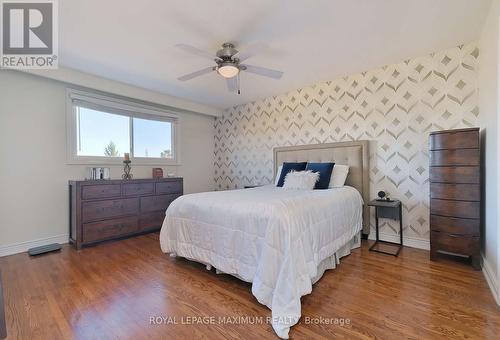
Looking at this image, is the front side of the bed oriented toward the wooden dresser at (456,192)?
no

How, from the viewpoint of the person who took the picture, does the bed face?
facing the viewer and to the left of the viewer

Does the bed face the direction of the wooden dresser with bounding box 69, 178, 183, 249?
no

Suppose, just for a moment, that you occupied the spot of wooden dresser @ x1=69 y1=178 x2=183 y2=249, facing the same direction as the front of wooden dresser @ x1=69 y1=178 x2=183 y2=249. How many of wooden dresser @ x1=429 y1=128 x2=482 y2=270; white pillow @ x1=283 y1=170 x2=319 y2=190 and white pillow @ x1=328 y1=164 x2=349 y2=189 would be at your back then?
0

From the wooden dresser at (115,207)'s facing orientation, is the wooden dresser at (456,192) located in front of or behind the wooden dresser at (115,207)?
in front

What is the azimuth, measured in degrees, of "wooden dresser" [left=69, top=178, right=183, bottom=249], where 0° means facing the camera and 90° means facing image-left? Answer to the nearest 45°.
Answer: approximately 315°

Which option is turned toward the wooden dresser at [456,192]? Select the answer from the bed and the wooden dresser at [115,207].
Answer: the wooden dresser at [115,207]

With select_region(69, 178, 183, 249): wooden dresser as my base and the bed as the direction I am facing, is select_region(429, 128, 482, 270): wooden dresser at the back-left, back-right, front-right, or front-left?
front-left

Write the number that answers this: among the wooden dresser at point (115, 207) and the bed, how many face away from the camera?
0

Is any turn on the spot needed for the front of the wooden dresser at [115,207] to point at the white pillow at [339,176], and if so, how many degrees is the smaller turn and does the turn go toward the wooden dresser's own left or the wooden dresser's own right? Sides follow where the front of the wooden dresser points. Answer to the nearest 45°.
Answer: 0° — it already faces it
